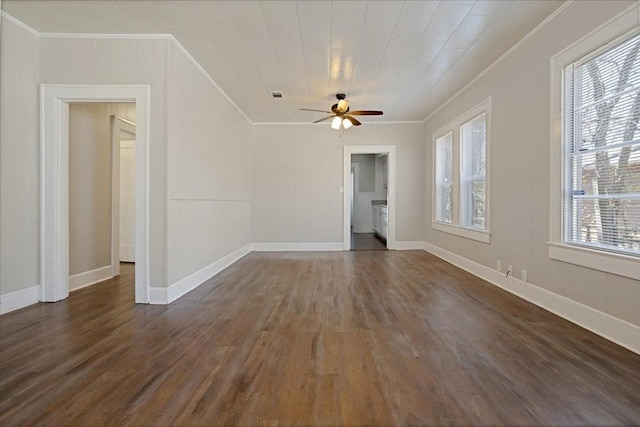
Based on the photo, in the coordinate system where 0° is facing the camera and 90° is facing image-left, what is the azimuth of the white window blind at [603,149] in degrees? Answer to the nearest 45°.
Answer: approximately 45°

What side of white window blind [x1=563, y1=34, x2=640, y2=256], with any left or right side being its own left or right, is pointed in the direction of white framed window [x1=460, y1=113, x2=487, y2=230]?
right

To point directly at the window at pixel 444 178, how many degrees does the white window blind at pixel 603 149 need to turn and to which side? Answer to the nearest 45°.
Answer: approximately 90° to its right

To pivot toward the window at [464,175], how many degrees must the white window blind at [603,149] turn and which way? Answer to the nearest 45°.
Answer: approximately 90° to its right

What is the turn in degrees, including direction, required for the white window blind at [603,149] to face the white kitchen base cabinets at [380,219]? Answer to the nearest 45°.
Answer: approximately 90° to its right
